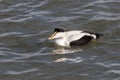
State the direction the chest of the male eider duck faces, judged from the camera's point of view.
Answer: to the viewer's left
